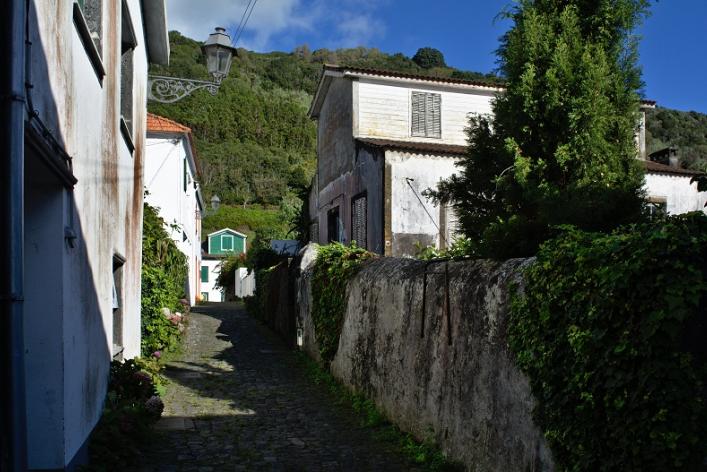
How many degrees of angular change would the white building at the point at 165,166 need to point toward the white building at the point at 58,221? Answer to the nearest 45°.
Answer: approximately 90° to its right

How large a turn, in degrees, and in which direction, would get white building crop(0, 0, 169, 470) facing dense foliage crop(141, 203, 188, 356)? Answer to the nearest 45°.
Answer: approximately 90° to its left

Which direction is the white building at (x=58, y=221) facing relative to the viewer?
to the viewer's right

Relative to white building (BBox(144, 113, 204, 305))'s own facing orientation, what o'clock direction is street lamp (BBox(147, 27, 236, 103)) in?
The street lamp is roughly at 3 o'clock from the white building.

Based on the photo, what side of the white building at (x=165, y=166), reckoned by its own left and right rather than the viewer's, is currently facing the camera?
right

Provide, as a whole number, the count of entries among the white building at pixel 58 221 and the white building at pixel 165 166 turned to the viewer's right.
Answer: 2
